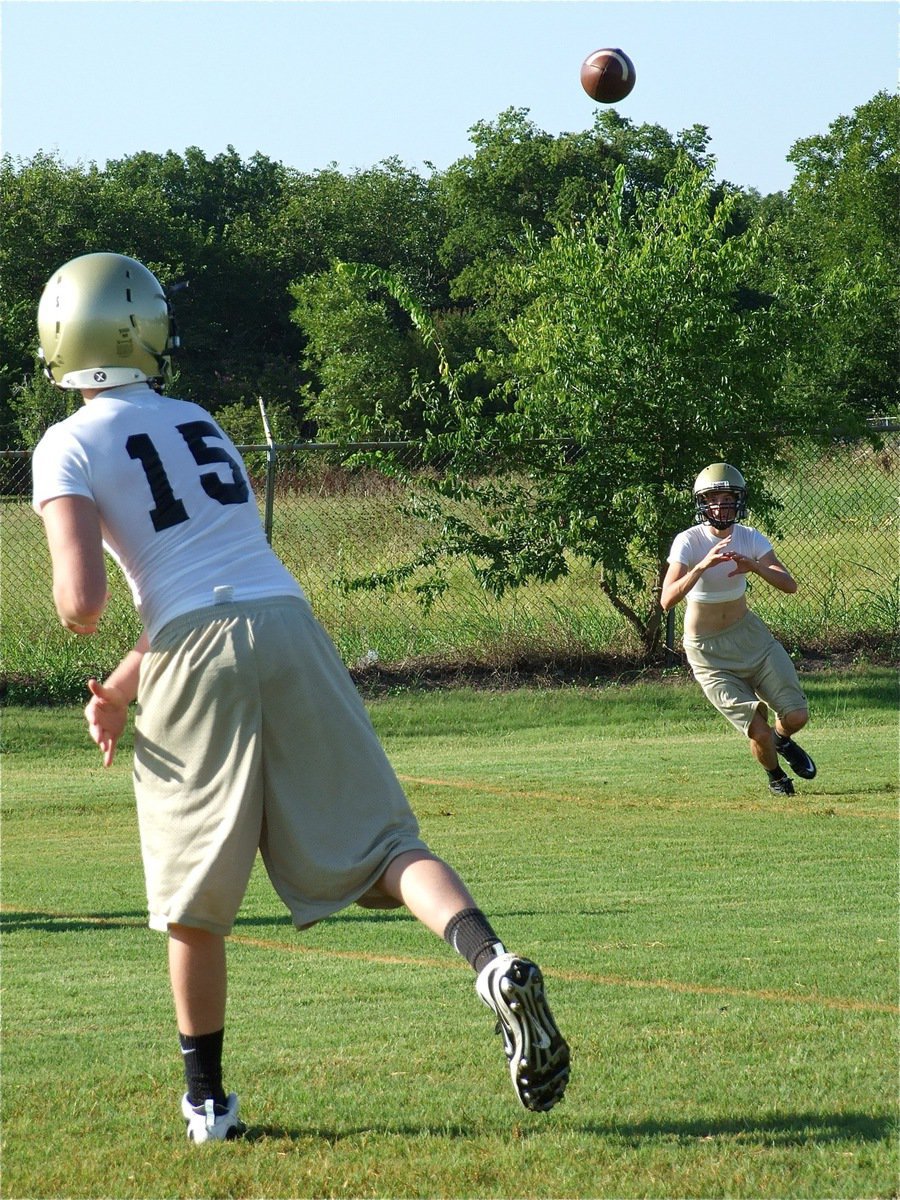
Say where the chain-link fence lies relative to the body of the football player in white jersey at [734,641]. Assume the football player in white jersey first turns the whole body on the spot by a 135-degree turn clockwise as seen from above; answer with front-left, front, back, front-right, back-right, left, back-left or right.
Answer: front

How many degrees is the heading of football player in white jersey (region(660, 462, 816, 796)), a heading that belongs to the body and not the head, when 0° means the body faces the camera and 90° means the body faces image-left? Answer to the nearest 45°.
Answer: approximately 0°

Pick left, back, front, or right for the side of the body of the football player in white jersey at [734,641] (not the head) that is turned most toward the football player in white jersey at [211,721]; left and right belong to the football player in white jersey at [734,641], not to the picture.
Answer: front

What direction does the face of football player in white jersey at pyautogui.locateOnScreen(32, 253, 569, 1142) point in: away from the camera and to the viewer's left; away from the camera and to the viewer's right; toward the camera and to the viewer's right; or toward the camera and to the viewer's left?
away from the camera and to the viewer's right

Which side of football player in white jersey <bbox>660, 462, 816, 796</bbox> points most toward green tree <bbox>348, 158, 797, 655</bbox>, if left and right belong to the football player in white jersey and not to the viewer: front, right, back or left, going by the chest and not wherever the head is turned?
back
